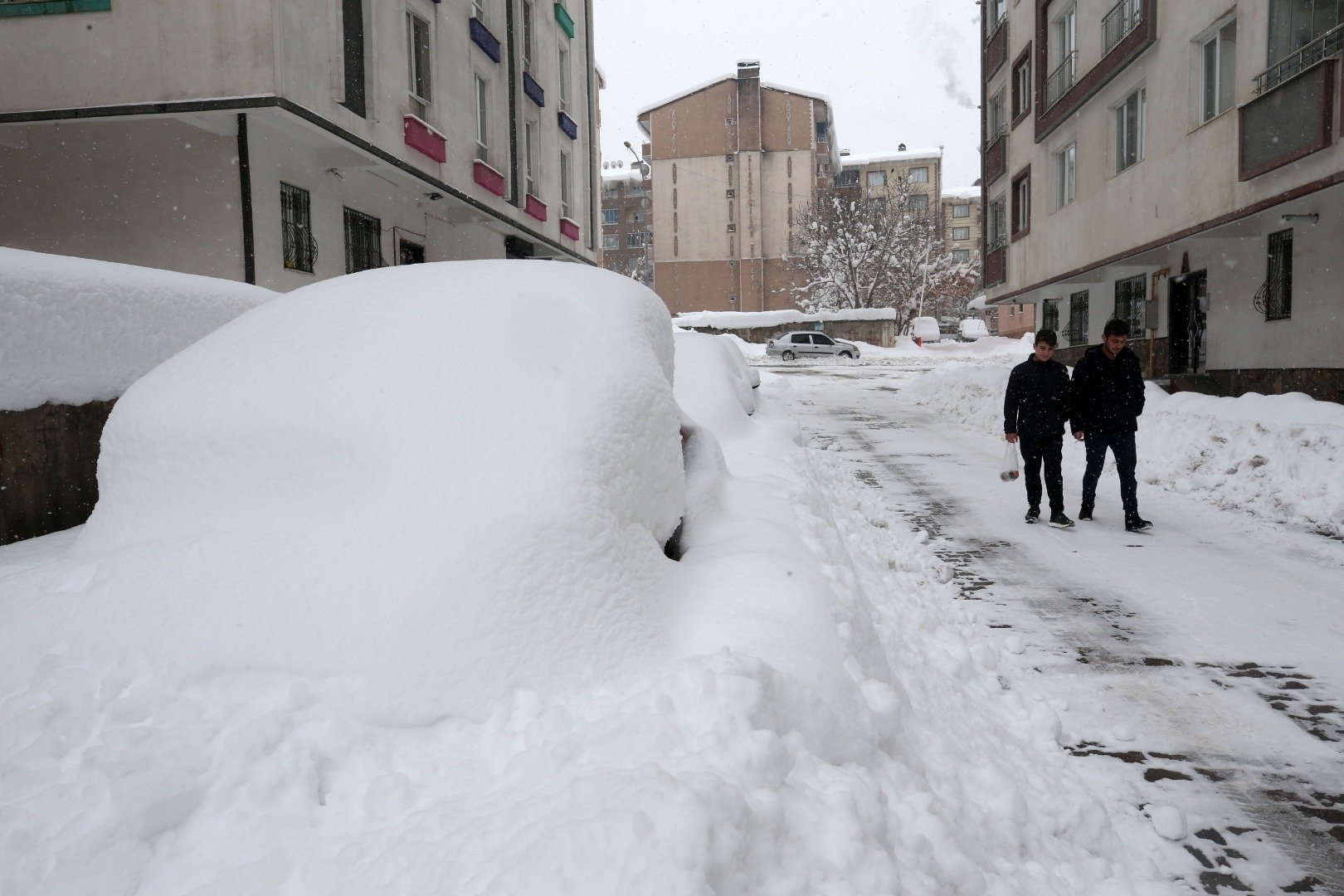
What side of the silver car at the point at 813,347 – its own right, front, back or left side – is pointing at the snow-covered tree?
left

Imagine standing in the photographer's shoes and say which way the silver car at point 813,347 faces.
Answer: facing to the right of the viewer

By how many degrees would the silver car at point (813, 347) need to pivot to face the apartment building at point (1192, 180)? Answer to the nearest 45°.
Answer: approximately 90° to its right

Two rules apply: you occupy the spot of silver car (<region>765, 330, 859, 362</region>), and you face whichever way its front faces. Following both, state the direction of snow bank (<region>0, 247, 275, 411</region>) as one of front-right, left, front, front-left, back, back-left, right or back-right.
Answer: right

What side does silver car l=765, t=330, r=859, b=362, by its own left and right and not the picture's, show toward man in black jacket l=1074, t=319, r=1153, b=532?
right

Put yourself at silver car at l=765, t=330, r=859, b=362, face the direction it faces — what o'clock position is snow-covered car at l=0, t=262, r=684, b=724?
The snow-covered car is roughly at 3 o'clock from the silver car.
